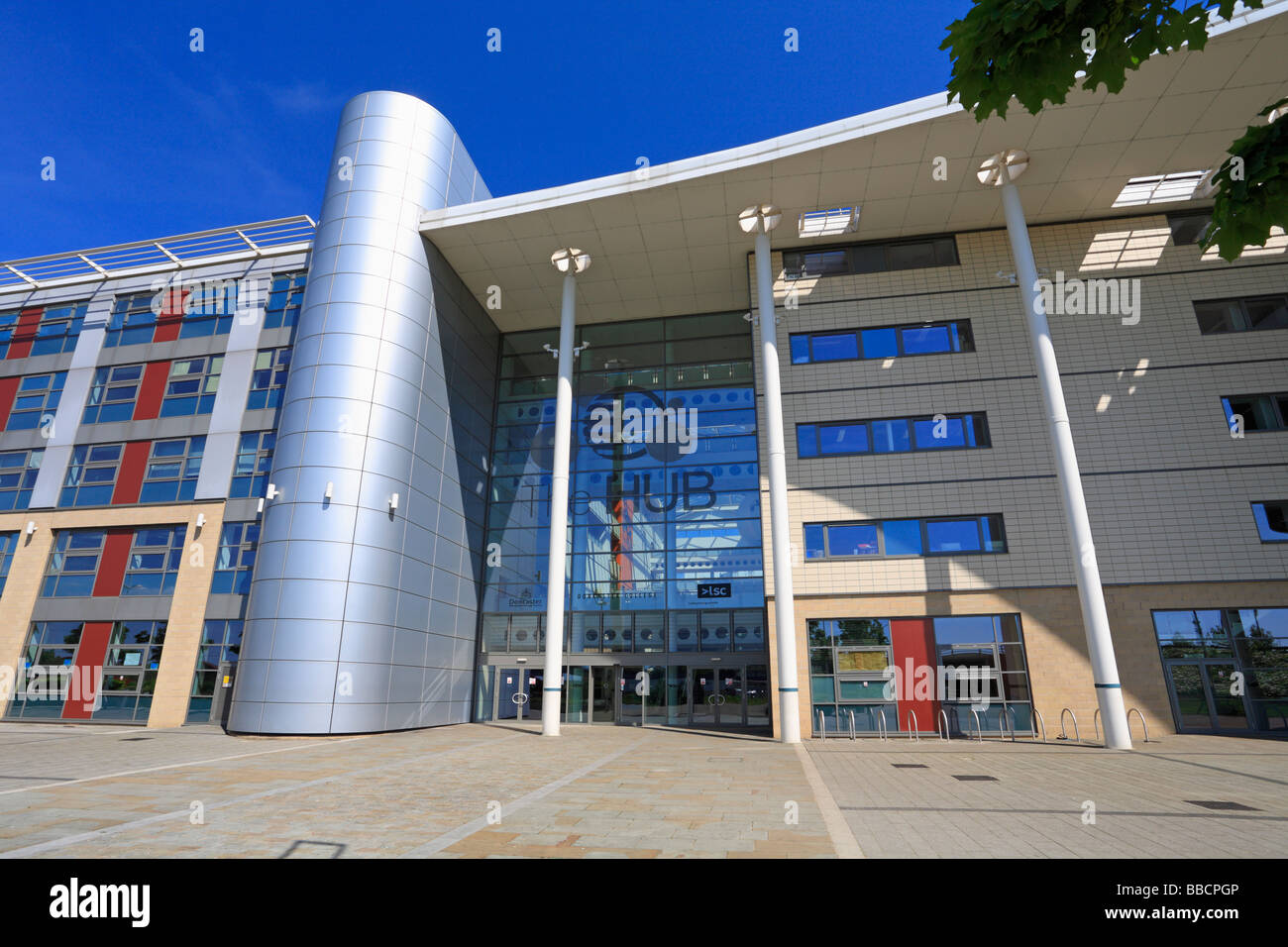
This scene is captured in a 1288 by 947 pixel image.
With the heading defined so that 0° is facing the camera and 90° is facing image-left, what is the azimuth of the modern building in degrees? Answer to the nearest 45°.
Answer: approximately 0°

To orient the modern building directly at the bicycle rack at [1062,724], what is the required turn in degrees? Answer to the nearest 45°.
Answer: approximately 90° to its left
